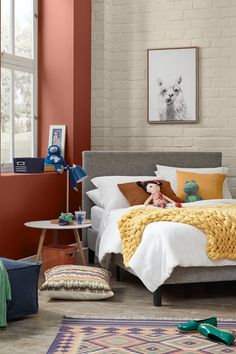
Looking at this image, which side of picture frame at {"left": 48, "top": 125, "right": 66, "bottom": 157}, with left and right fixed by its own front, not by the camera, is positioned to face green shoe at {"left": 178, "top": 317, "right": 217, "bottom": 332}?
front

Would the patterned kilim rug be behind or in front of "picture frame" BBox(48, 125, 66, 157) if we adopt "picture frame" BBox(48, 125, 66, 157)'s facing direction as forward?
in front

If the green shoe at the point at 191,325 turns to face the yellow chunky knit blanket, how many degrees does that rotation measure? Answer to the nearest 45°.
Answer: approximately 90° to its right

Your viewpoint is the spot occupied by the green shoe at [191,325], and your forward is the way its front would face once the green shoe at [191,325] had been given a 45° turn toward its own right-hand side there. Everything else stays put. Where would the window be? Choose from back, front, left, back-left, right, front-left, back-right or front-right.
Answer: front

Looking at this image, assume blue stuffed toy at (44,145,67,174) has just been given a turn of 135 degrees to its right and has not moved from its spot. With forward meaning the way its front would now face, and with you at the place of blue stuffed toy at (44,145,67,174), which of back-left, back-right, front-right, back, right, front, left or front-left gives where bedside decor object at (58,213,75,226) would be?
back-left

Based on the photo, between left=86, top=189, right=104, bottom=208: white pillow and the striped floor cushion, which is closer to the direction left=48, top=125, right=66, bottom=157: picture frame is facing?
the striped floor cushion

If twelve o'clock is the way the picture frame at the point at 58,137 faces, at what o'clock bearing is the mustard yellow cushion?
The mustard yellow cushion is roughly at 10 o'clock from the picture frame.

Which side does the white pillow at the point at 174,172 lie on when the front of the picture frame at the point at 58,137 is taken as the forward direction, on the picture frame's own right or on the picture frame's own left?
on the picture frame's own left

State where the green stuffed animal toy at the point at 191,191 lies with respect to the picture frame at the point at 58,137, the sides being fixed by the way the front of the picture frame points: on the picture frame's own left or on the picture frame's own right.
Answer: on the picture frame's own left

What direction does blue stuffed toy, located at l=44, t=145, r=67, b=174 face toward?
toward the camera

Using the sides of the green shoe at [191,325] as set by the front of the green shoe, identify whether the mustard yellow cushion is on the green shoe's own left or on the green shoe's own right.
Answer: on the green shoe's own right

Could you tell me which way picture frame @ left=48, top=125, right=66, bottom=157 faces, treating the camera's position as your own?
facing the viewer

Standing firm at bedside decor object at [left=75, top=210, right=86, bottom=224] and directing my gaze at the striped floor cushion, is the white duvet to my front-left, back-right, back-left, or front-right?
front-left

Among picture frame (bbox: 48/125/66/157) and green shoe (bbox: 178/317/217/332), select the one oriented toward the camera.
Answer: the picture frame
